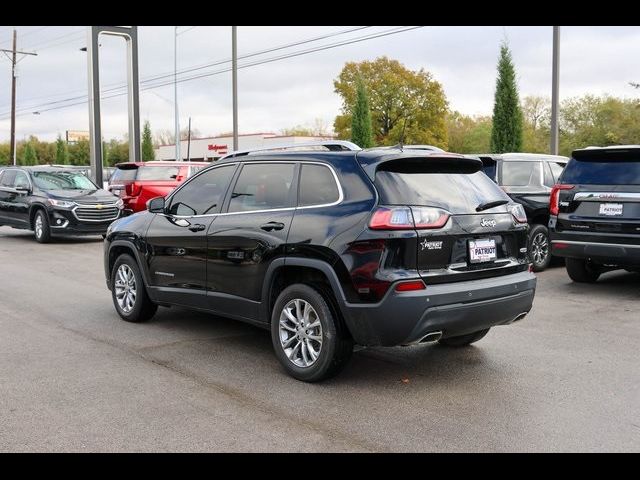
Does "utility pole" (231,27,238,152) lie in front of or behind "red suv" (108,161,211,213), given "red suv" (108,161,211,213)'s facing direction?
in front

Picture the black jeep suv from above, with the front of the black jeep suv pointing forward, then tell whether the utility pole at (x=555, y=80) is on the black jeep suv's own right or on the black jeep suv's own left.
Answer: on the black jeep suv's own right

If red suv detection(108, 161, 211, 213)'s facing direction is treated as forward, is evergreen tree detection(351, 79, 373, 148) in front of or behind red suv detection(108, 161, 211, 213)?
in front

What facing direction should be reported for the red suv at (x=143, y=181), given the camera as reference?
facing away from the viewer and to the right of the viewer

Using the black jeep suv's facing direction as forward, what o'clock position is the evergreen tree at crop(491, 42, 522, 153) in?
The evergreen tree is roughly at 2 o'clock from the black jeep suv.

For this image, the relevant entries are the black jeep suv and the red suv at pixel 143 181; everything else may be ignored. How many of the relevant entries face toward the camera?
0

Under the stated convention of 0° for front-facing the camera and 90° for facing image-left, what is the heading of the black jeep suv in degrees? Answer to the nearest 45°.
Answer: approximately 135°

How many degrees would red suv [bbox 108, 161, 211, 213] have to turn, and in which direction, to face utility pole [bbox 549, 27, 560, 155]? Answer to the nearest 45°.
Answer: approximately 45° to its right

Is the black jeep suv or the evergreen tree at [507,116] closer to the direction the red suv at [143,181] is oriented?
the evergreen tree
